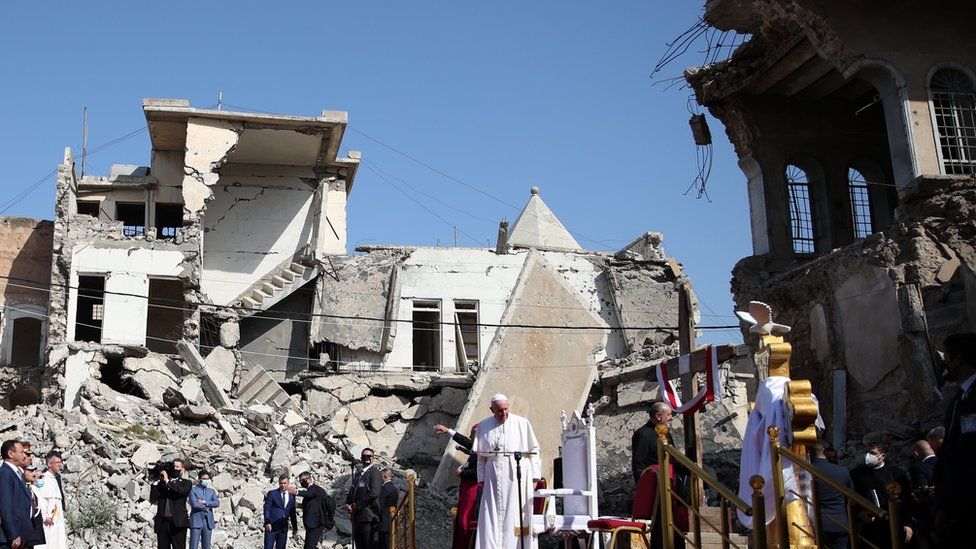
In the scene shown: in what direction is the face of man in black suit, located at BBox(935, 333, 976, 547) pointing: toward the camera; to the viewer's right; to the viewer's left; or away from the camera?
to the viewer's left

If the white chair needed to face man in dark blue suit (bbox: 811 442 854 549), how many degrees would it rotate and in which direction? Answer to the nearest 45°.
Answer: approximately 90° to its left

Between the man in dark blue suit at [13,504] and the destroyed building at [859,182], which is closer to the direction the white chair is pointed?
the man in dark blue suit

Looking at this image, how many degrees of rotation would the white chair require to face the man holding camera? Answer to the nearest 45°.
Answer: approximately 90° to its right

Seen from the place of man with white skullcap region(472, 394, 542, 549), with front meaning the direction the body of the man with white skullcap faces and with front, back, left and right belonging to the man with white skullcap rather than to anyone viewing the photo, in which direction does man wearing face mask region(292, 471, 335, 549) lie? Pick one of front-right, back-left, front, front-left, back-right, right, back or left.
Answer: back-right

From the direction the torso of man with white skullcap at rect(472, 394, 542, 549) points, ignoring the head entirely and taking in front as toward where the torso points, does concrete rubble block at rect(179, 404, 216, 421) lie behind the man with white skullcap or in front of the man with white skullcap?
behind

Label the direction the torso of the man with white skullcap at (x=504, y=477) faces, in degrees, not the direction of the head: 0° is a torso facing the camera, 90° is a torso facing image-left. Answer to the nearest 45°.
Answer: approximately 0°

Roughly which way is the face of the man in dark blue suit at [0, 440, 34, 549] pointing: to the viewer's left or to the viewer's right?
to the viewer's right

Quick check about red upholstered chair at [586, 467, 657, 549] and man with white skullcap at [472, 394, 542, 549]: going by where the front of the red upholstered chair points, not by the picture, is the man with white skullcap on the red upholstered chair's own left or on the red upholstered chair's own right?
on the red upholstered chair's own right

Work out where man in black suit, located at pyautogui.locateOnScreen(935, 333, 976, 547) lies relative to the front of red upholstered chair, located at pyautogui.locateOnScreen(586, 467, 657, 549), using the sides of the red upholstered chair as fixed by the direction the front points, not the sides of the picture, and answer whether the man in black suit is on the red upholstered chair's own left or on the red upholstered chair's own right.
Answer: on the red upholstered chair's own left
